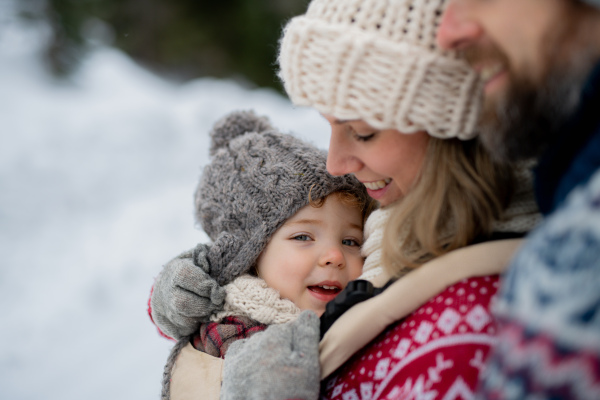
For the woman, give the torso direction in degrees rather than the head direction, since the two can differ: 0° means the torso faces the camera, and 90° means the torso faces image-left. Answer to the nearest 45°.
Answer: approximately 90°

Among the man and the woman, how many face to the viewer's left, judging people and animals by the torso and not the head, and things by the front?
2

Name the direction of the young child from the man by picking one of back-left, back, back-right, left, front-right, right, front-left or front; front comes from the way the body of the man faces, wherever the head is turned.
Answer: front-right

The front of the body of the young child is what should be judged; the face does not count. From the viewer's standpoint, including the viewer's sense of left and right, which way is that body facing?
facing the viewer and to the right of the viewer

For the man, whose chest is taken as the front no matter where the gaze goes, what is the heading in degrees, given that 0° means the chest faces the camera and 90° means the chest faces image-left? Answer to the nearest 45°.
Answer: approximately 90°
